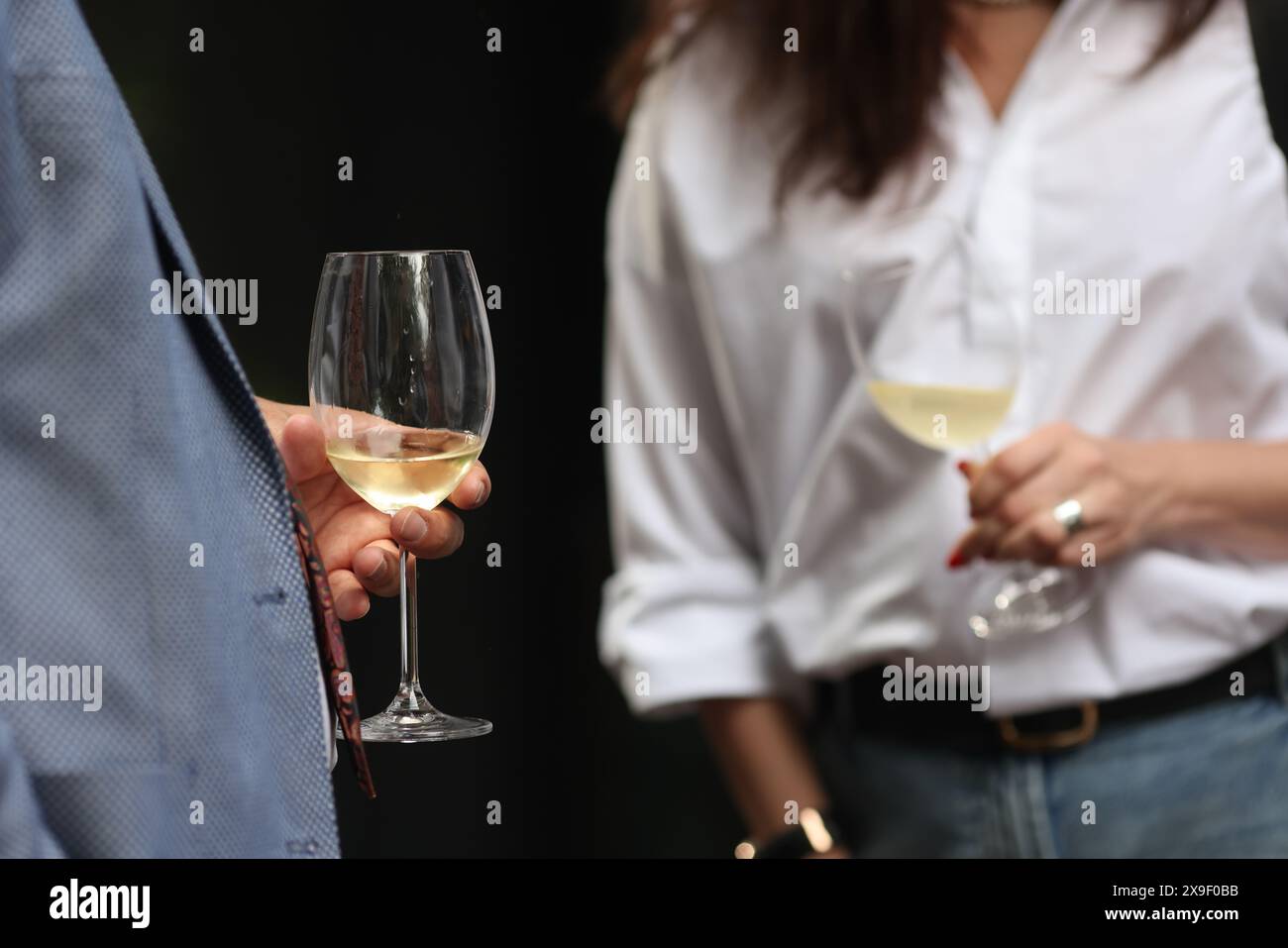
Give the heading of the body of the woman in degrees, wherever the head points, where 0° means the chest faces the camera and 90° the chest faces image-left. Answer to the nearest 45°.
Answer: approximately 0°
